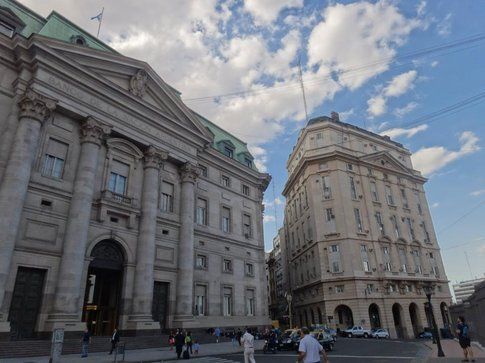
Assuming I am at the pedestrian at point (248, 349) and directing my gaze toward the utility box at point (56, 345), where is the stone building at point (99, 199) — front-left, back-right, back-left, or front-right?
front-right

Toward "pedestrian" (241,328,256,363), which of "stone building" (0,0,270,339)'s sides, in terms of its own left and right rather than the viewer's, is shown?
front

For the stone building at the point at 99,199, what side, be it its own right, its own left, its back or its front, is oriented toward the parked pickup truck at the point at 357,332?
left

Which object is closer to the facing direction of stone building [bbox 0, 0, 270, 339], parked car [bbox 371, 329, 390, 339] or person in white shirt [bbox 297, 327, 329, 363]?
the person in white shirt

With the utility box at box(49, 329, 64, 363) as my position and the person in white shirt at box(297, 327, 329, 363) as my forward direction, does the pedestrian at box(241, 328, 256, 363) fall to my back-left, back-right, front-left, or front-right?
front-left

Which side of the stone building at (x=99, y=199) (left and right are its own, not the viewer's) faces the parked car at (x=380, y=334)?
left

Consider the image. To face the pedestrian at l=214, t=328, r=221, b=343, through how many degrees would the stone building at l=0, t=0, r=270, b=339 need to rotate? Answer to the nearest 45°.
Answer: approximately 90° to its left

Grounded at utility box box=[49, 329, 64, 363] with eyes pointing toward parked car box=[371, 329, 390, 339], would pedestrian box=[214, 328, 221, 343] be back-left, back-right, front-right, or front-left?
front-left

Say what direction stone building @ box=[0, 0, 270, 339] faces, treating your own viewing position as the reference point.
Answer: facing the viewer and to the right of the viewer
